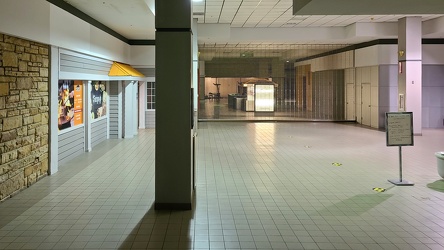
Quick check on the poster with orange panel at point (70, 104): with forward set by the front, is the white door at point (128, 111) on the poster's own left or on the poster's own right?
on the poster's own left

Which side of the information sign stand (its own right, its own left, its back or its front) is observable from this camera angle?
front

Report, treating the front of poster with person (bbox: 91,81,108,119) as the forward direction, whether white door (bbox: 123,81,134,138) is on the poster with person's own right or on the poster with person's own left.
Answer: on the poster with person's own left

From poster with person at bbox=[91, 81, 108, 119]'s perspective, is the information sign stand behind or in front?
in front

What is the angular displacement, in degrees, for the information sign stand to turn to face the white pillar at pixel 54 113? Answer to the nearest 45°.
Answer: approximately 90° to its right

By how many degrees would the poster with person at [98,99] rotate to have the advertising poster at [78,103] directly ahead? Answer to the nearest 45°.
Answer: approximately 45° to its right

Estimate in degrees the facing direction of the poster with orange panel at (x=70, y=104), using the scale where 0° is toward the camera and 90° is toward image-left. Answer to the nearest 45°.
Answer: approximately 315°
